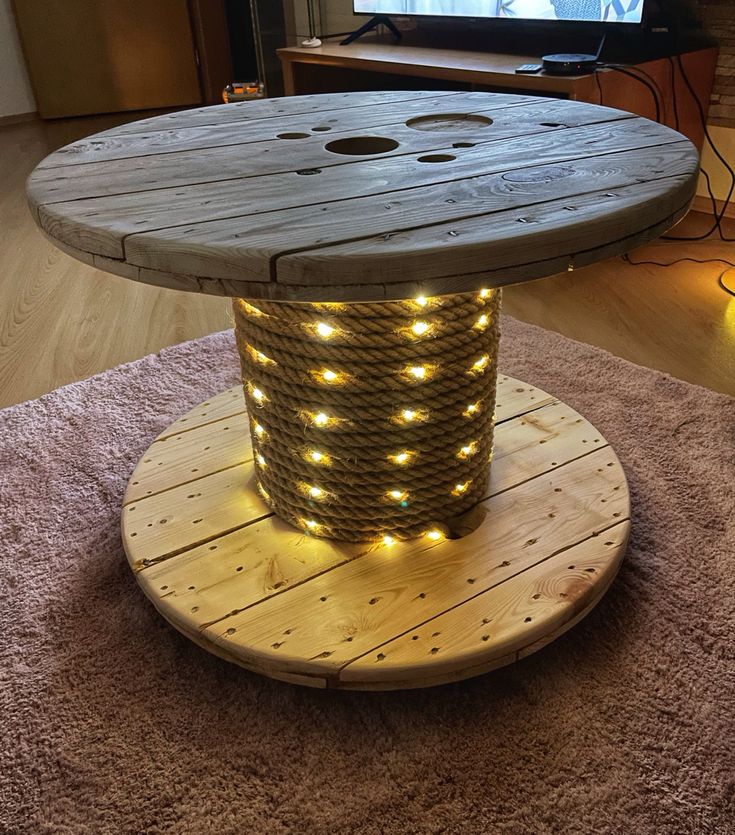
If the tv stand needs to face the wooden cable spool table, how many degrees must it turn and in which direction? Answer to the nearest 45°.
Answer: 0° — it already faces it

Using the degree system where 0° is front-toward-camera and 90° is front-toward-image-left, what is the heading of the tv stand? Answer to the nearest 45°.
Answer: approximately 0°

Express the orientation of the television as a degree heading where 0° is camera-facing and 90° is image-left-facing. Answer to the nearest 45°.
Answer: approximately 0°

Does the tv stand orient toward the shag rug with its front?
yes
